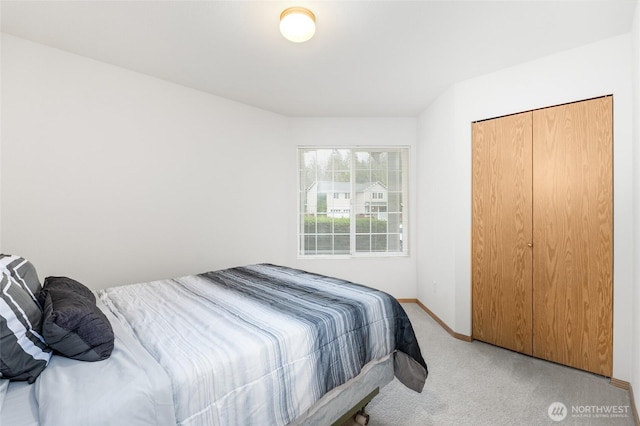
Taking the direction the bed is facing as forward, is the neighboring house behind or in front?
in front

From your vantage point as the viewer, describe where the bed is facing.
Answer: facing away from the viewer and to the right of the viewer
